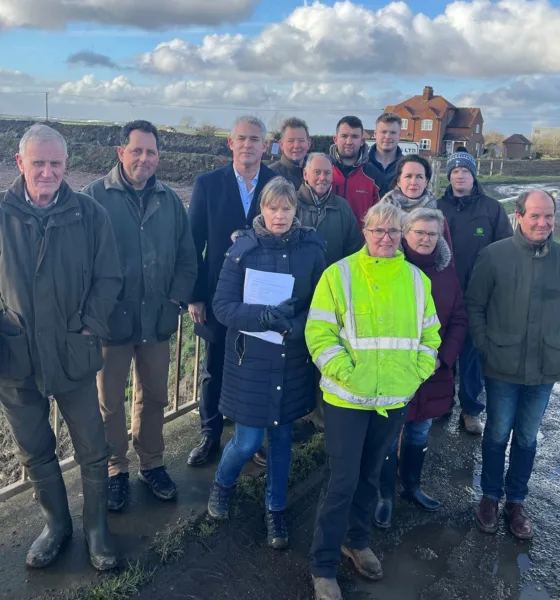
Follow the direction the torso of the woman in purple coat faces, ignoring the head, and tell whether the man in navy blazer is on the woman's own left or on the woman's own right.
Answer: on the woman's own right

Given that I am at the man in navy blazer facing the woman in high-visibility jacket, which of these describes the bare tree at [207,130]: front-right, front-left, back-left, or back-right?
back-left

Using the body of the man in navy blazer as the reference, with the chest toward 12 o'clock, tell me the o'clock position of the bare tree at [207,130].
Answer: The bare tree is roughly at 6 o'clock from the man in navy blazer.

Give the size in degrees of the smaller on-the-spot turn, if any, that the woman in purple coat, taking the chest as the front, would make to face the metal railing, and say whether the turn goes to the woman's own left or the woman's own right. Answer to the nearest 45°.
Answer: approximately 90° to the woman's own right

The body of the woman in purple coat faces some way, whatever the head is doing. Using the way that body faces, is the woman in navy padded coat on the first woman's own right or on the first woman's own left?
on the first woman's own right

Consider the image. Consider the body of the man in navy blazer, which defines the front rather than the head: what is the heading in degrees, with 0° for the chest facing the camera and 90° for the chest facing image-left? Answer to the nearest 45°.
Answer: approximately 0°

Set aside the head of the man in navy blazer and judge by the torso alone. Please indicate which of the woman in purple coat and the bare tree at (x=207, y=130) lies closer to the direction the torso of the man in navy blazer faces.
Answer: the woman in purple coat

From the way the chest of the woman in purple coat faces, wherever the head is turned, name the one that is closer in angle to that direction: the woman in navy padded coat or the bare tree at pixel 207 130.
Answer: the woman in navy padded coat
